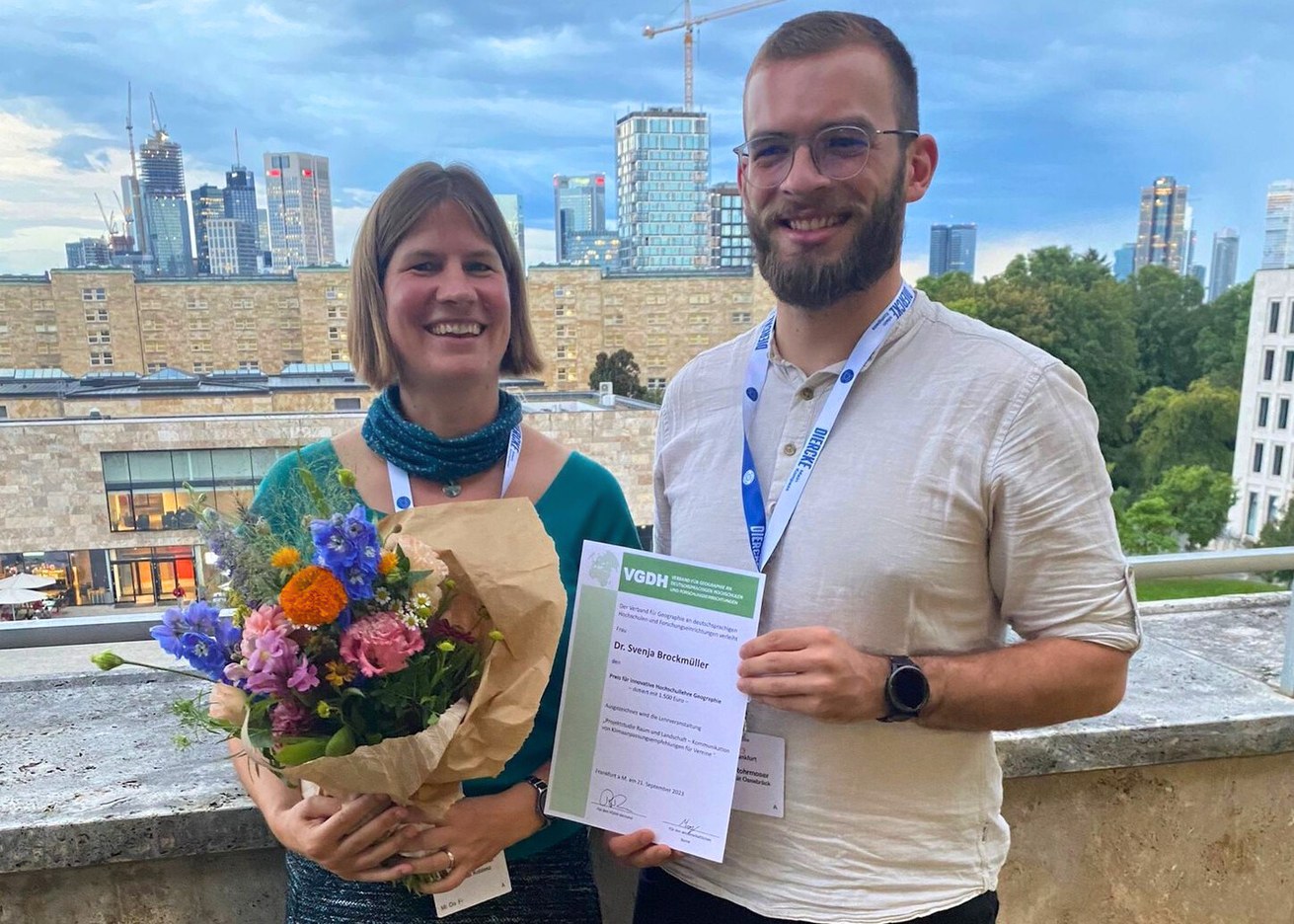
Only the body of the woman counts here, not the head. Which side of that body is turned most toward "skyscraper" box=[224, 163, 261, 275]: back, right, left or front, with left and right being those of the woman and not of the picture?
back

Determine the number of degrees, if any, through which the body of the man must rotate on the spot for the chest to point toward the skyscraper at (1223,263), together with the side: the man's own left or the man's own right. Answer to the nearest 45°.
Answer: approximately 135° to the man's own right

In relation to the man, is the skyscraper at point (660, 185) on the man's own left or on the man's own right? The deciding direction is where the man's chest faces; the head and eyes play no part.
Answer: on the man's own right

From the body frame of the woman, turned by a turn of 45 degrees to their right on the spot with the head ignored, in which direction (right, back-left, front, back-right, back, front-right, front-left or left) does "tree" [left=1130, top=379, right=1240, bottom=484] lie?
back

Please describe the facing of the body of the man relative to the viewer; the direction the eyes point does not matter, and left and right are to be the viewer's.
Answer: facing the viewer and to the left of the viewer

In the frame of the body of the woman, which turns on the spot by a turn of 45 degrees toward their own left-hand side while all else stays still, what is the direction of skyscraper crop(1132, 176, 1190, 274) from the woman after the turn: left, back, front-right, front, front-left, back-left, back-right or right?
left

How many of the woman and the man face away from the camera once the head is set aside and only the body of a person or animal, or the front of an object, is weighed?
0

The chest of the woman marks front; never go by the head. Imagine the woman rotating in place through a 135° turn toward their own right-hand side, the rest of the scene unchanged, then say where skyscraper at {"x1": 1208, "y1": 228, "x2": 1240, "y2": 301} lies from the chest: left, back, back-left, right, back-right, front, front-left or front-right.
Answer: right

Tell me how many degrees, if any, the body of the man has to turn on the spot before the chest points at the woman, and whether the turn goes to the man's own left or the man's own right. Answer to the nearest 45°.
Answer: approximately 45° to the man's own right

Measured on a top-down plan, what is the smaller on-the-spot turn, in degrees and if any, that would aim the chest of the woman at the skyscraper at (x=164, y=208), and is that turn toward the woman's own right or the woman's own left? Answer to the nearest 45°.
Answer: approximately 180°
